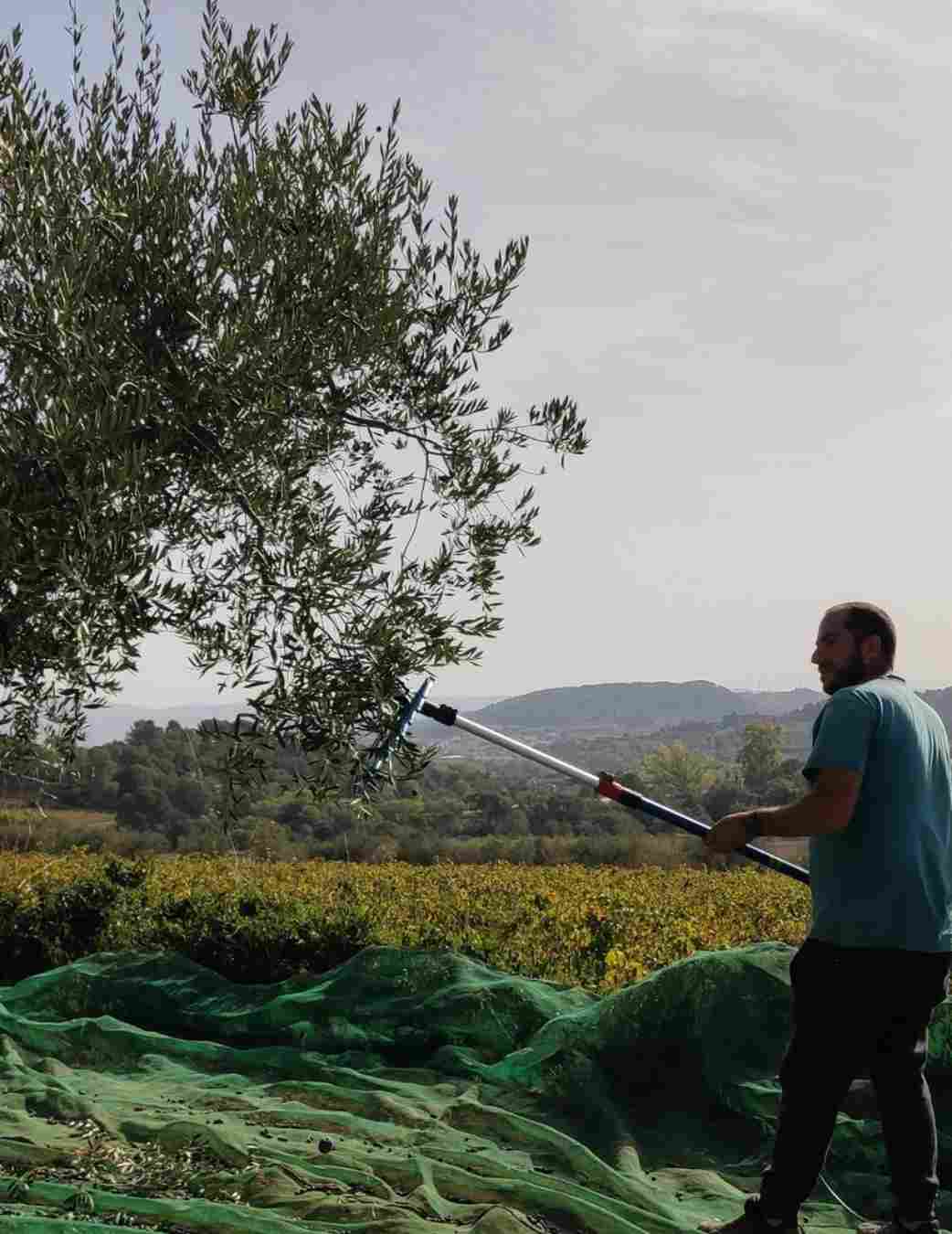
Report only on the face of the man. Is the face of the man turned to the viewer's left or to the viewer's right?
to the viewer's left

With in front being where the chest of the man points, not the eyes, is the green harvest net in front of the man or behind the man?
in front

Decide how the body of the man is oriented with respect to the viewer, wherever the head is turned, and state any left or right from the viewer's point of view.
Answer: facing away from the viewer and to the left of the viewer
